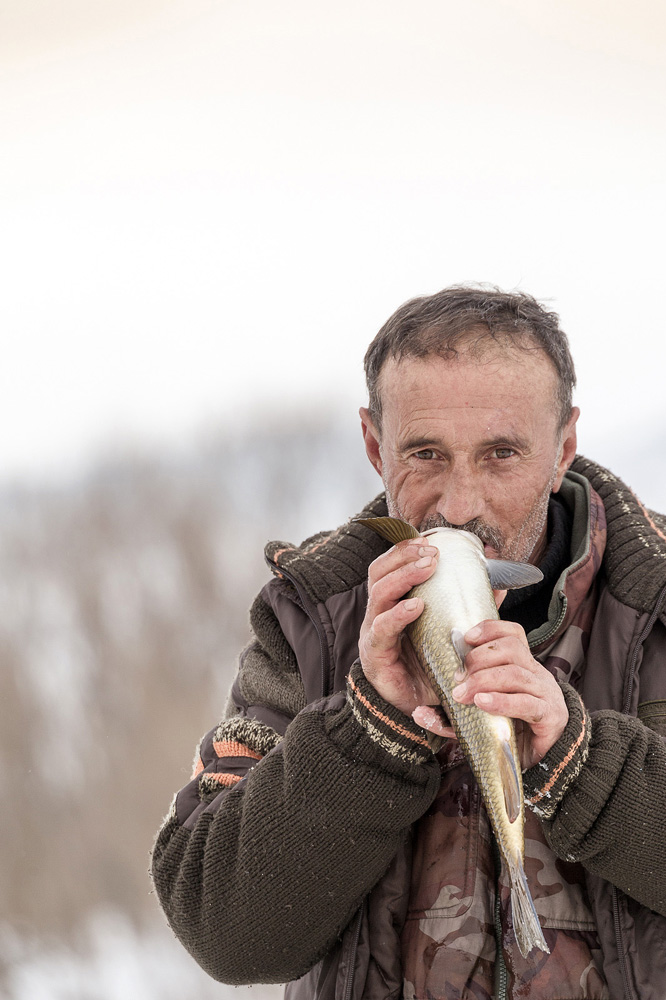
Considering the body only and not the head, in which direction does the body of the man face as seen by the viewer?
toward the camera
